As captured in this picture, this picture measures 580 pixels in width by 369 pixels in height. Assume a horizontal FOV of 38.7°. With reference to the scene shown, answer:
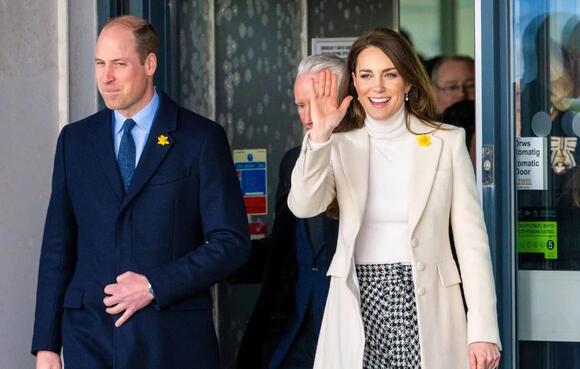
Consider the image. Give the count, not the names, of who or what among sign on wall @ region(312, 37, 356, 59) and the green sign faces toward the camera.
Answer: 2

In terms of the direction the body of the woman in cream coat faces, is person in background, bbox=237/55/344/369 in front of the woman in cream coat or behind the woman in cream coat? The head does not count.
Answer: behind

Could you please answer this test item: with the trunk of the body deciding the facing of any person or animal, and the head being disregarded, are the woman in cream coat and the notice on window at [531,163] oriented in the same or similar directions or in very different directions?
same or similar directions

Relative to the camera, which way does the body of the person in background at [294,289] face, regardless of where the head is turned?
toward the camera

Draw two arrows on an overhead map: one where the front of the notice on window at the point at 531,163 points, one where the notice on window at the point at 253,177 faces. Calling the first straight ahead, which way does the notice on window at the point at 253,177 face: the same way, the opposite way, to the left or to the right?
the same way

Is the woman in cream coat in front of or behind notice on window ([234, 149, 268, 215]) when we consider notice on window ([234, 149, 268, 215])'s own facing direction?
in front

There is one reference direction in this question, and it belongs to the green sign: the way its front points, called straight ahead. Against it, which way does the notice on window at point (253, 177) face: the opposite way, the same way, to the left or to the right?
the same way

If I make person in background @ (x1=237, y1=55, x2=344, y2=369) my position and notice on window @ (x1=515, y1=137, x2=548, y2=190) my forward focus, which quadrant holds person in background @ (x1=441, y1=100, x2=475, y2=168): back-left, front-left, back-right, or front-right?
front-left

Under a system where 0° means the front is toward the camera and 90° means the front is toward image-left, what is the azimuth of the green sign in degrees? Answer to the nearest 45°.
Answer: approximately 0°

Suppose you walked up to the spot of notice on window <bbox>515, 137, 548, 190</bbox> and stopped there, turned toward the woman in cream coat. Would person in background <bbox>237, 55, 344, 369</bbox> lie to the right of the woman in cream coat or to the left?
right

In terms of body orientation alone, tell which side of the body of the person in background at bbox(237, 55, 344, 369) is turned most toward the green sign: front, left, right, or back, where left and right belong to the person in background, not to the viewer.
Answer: left

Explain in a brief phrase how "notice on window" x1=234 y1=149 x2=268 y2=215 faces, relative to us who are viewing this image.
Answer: facing the viewer

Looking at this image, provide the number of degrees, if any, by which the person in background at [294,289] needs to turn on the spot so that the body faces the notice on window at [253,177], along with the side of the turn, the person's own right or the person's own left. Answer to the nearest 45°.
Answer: approximately 180°

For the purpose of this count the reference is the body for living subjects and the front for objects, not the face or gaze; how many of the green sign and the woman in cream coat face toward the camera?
2

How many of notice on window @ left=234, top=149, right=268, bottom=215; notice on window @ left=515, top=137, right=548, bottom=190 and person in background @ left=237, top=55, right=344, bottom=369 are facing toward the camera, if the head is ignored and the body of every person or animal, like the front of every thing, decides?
3

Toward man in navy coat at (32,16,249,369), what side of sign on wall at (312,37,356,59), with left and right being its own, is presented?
front

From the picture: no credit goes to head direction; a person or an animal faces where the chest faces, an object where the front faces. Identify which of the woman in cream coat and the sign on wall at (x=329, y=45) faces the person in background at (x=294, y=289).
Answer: the sign on wall

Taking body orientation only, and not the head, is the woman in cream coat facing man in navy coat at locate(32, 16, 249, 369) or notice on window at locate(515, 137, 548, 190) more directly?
the man in navy coat

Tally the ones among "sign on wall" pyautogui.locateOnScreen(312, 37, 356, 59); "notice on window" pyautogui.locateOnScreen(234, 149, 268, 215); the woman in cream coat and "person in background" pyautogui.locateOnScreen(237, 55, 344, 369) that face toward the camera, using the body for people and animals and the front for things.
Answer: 4
